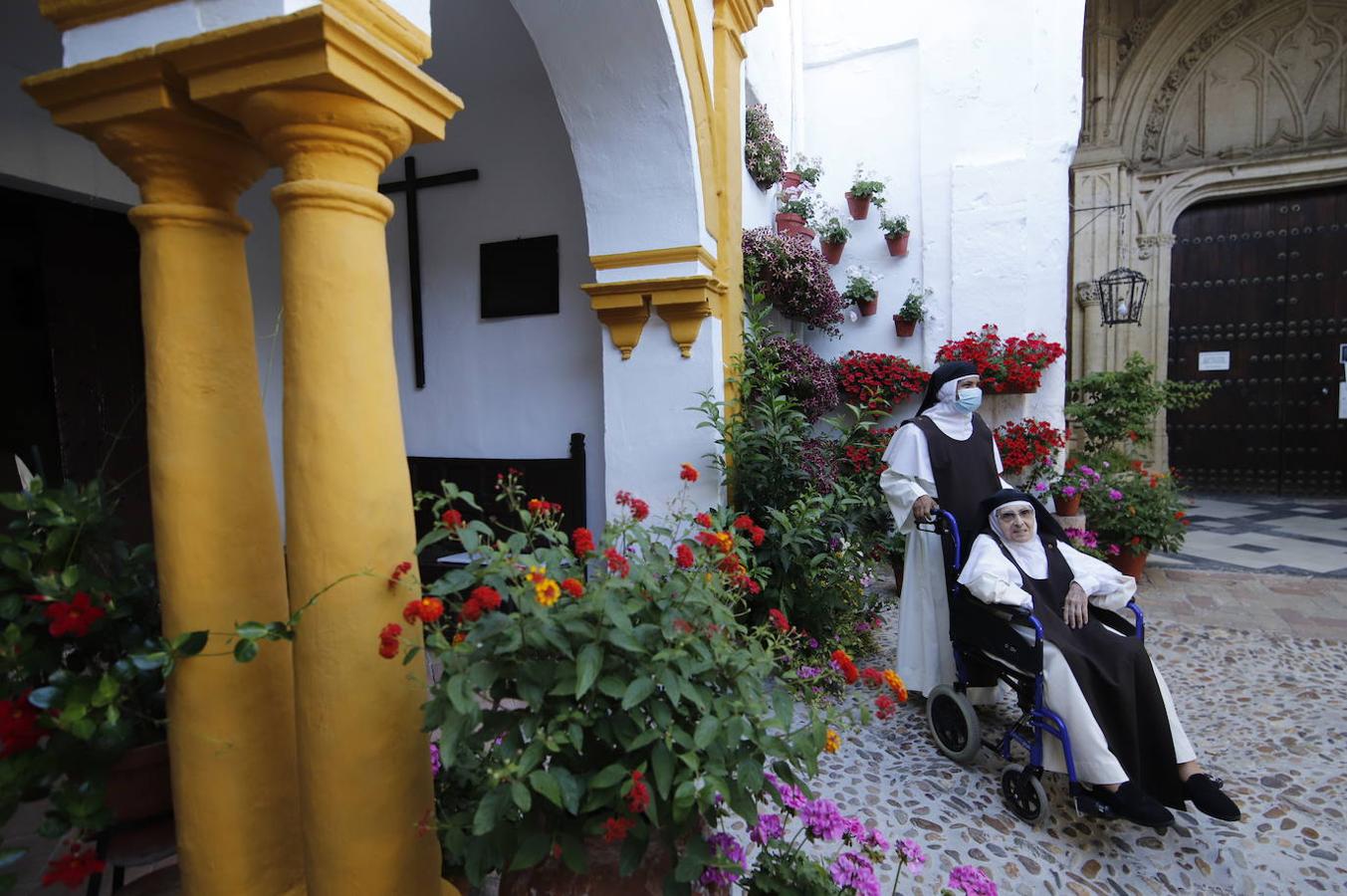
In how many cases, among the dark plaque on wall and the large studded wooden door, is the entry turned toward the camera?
2

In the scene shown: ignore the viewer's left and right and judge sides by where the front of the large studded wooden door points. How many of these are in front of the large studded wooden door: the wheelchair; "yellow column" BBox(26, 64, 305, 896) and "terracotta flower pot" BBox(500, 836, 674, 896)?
3

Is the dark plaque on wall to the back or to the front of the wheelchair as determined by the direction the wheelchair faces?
to the back

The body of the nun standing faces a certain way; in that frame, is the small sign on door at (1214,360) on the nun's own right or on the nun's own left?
on the nun's own left

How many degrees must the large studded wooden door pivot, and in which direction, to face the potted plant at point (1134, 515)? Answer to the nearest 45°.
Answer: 0° — it already faces it

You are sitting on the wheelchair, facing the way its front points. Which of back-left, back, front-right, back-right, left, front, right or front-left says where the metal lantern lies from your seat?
back-left

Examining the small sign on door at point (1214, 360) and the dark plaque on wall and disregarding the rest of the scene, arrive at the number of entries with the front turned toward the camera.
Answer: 2
